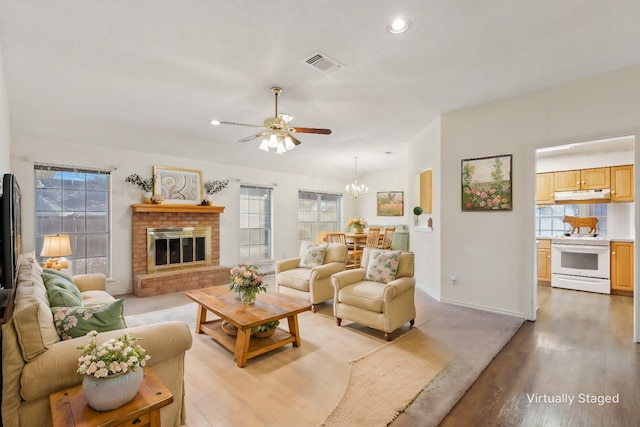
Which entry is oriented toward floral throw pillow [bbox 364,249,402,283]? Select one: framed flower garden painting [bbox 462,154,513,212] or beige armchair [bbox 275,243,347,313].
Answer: the framed flower garden painting

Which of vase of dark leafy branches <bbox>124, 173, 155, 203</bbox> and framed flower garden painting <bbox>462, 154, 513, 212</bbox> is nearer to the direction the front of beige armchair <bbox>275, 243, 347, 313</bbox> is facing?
the vase of dark leafy branches

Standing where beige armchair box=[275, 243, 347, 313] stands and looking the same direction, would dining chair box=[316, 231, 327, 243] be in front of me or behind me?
behind

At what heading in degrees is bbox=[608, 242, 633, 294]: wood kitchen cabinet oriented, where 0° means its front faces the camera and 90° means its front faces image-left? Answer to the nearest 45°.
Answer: approximately 0°

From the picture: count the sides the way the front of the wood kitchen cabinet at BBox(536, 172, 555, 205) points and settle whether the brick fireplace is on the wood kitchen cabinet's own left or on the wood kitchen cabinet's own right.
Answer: on the wood kitchen cabinet's own right

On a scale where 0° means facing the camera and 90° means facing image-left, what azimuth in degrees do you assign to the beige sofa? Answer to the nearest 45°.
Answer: approximately 270°

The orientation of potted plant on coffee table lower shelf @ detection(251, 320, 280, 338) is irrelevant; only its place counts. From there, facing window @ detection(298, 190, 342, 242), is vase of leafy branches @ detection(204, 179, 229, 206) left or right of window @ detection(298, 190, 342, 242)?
left

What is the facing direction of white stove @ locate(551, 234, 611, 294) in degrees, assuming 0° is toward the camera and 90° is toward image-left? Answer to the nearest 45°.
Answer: approximately 0°
